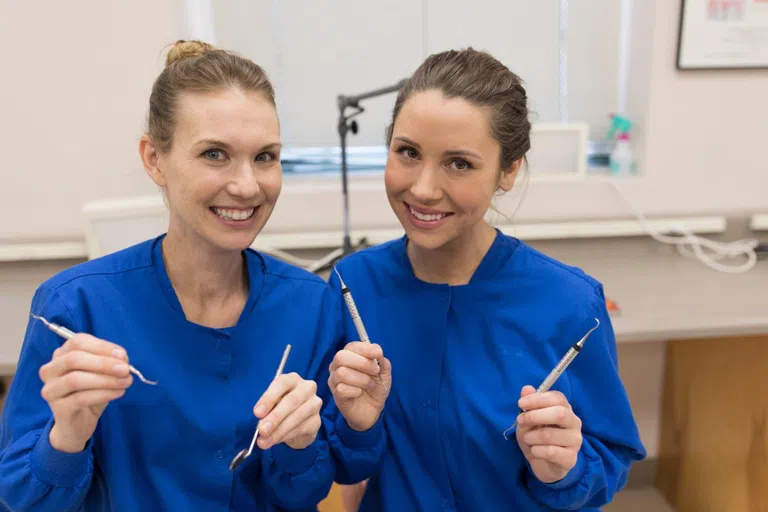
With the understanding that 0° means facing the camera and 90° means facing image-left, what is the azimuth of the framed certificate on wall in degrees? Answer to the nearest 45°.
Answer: approximately 0°
